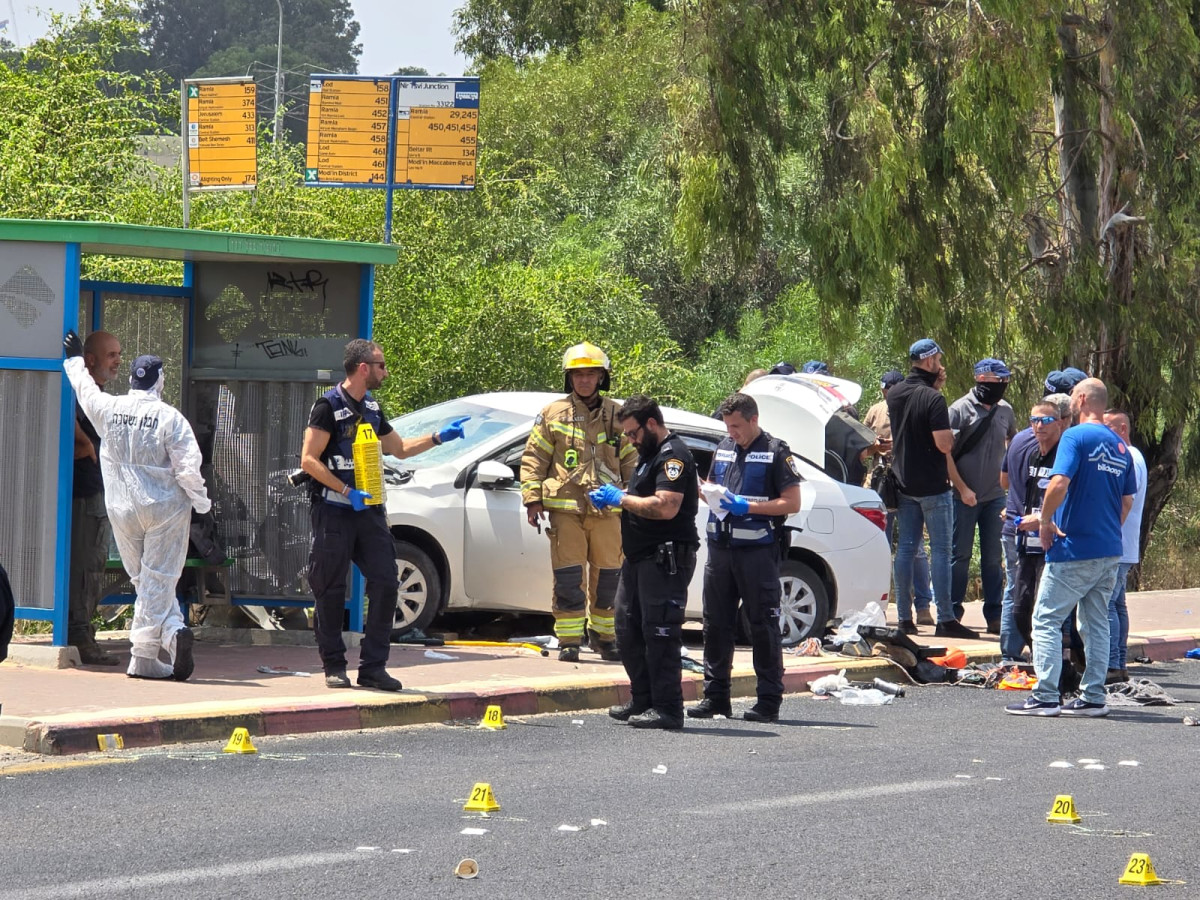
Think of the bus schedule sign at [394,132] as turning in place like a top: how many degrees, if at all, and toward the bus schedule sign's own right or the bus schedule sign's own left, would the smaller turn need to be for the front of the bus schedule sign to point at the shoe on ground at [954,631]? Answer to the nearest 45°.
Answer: approximately 90° to the bus schedule sign's own left

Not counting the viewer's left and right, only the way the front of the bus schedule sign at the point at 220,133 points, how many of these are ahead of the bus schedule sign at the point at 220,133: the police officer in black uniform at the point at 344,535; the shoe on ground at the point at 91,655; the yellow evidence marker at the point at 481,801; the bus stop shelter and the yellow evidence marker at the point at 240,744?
5

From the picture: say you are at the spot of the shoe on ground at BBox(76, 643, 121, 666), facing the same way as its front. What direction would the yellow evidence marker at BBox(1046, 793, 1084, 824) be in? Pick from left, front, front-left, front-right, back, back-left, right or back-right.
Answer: front-right

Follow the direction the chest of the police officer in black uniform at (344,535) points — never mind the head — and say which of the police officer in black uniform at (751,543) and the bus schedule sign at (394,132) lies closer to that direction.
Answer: the police officer in black uniform

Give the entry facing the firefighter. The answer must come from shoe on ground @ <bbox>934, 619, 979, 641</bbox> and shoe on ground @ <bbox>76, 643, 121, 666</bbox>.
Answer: shoe on ground @ <bbox>76, 643, 121, 666</bbox>

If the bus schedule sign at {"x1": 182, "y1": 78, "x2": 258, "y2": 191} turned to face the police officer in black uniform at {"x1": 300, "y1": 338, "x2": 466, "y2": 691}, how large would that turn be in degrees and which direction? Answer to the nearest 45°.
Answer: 0° — it already faces them

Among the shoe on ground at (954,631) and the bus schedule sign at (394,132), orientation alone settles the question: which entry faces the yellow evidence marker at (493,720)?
the bus schedule sign

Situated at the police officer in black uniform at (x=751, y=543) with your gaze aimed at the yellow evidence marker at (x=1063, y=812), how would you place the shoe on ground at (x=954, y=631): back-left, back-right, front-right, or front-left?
back-left

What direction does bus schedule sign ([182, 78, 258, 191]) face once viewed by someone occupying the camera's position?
facing the viewer

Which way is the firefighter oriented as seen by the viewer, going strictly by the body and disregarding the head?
toward the camera

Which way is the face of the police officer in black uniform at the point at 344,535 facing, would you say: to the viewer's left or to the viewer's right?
to the viewer's right

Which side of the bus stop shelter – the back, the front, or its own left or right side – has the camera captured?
front

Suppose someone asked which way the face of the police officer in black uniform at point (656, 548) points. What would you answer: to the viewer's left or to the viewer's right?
to the viewer's left

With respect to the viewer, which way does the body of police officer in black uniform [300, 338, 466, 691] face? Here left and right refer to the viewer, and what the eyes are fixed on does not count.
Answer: facing the viewer and to the right of the viewer

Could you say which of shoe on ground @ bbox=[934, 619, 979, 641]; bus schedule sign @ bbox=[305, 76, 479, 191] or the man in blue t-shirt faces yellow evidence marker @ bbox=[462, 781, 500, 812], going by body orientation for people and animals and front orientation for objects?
the bus schedule sign
